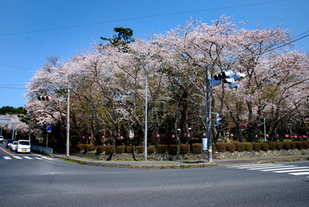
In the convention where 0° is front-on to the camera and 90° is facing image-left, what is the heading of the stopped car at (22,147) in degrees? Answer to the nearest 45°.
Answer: approximately 0°

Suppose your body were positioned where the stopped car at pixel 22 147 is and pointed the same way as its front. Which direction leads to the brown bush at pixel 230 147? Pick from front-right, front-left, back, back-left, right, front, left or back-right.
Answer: front-left

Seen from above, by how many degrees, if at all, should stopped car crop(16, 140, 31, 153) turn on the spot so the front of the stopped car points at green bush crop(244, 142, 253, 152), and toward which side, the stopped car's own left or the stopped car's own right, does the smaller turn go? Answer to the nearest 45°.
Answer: approximately 45° to the stopped car's own left

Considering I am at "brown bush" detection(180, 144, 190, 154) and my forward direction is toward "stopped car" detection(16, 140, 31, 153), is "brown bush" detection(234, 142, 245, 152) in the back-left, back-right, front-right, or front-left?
back-right

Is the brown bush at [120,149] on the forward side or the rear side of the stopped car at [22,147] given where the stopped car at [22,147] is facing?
on the forward side

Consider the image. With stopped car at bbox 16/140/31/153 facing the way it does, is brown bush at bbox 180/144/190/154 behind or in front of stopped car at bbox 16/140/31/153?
in front

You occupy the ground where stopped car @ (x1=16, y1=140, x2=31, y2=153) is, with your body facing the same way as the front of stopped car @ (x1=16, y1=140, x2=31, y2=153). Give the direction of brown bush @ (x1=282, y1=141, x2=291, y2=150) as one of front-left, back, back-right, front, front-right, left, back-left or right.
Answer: front-left

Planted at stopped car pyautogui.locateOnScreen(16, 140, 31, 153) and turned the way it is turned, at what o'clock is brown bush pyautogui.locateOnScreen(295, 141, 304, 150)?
The brown bush is roughly at 10 o'clock from the stopped car.
